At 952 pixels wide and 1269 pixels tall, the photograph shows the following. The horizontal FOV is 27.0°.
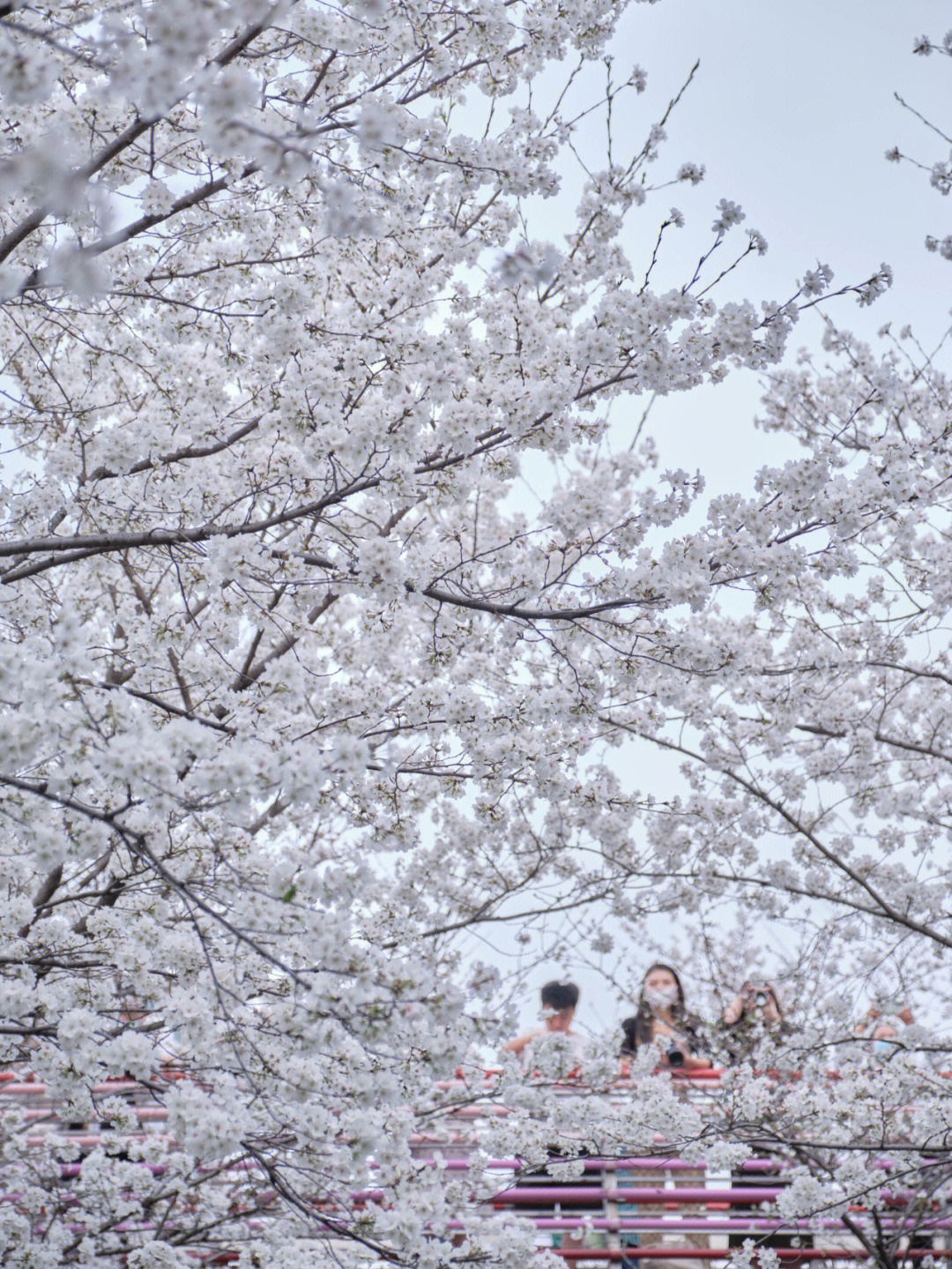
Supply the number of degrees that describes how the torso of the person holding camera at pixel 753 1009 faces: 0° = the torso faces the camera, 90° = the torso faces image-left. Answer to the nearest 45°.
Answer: approximately 0°

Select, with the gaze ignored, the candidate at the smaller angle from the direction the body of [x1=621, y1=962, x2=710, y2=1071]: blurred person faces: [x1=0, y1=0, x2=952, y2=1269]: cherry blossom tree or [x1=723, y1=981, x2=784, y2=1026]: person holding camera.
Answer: the cherry blossom tree

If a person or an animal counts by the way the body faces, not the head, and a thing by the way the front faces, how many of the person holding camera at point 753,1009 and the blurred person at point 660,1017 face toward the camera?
2

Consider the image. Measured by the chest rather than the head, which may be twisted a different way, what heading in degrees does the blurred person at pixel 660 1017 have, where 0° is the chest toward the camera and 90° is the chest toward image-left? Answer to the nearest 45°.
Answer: approximately 0°
